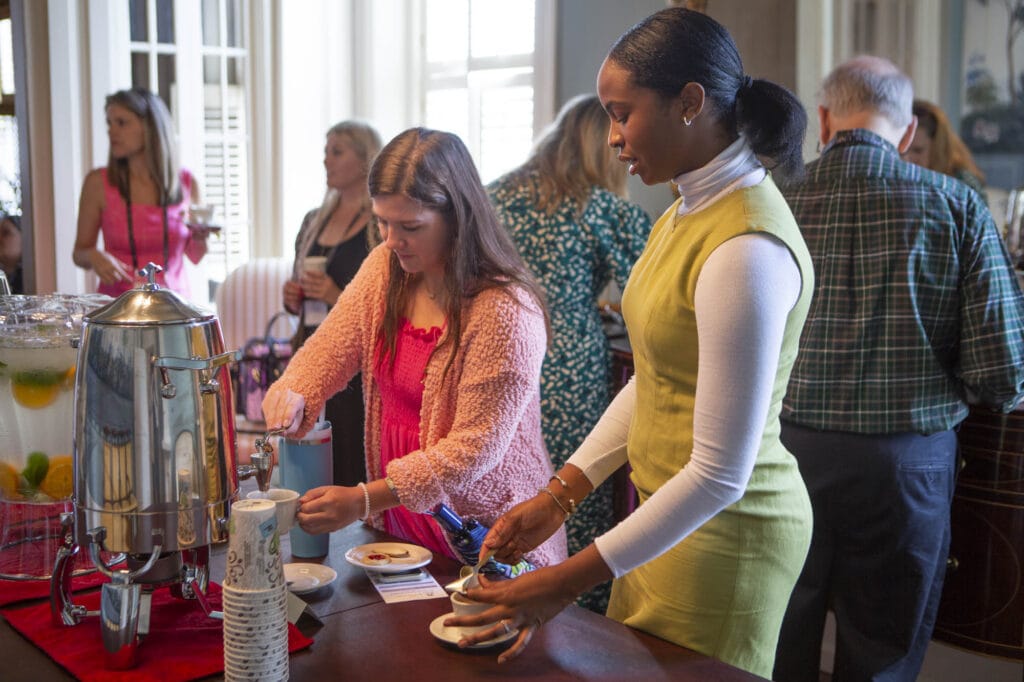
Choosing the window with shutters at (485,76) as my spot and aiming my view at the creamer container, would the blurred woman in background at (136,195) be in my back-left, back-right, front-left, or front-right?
front-right

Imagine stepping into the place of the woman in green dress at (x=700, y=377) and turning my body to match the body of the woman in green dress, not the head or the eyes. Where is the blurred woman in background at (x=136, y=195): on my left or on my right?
on my right

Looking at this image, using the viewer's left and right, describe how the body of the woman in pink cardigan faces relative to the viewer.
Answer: facing the viewer and to the left of the viewer

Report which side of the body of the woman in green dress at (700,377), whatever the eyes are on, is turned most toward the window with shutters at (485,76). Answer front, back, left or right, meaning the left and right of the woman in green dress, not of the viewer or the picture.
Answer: right

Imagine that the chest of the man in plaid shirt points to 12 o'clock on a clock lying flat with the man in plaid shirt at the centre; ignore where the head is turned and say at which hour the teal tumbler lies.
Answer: The teal tumbler is roughly at 7 o'clock from the man in plaid shirt.

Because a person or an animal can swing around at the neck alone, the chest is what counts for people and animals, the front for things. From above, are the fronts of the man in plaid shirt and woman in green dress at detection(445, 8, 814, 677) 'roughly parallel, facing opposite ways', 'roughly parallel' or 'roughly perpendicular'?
roughly perpendicular

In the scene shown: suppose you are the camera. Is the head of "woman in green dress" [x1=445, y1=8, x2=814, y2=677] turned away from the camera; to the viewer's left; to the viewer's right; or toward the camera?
to the viewer's left

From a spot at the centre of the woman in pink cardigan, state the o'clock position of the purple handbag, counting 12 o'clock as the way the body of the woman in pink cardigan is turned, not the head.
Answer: The purple handbag is roughly at 4 o'clock from the woman in pink cardigan.

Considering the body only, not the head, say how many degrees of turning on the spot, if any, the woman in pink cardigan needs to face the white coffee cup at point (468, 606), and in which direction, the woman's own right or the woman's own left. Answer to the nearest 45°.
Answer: approximately 45° to the woman's own left

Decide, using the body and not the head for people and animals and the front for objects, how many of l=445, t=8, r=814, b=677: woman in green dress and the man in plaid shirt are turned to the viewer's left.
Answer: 1

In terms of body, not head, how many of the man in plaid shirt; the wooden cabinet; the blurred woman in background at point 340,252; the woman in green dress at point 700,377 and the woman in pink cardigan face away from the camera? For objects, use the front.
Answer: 1

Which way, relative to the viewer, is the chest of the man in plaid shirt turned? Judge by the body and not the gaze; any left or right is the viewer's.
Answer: facing away from the viewer

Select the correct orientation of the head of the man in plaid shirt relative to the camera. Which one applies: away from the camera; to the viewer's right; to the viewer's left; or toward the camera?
away from the camera

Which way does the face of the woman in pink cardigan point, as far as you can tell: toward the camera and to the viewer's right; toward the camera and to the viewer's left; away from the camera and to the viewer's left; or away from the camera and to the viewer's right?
toward the camera and to the viewer's left

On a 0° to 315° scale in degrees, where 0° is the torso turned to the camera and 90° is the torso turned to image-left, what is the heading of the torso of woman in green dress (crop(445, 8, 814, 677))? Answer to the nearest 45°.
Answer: approximately 90°
